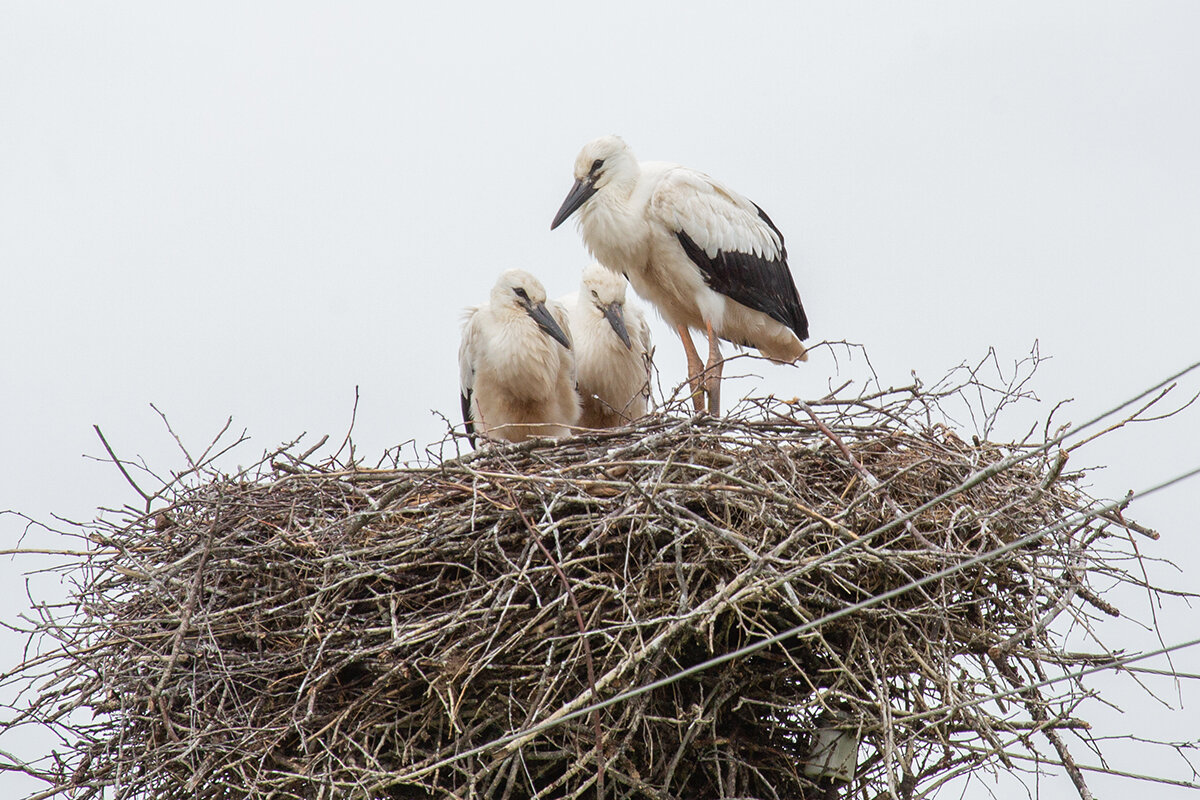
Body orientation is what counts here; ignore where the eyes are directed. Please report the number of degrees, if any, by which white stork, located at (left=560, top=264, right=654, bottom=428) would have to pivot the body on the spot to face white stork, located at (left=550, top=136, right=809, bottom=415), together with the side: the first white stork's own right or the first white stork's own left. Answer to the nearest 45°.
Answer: approximately 45° to the first white stork's own left

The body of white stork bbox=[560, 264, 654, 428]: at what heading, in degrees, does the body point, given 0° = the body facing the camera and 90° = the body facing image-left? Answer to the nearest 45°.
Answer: approximately 0°
